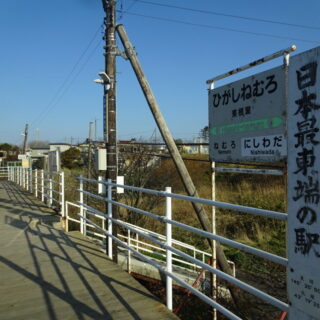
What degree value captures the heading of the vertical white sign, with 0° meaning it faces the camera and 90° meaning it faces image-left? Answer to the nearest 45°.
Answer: approximately 45°

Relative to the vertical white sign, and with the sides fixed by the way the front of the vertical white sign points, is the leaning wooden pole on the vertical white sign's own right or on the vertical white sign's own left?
on the vertical white sign's own right

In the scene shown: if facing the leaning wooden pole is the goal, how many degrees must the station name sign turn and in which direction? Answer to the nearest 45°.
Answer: approximately 90° to its right

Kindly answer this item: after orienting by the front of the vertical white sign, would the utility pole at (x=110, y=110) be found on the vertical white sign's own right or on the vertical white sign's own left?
on the vertical white sign's own right

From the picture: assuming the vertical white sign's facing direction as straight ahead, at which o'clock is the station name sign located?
The station name sign is roughly at 4 o'clock from the vertical white sign.

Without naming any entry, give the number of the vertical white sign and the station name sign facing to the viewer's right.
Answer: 0

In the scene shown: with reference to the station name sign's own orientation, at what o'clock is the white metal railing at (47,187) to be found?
The white metal railing is roughly at 3 o'clock from the station name sign.

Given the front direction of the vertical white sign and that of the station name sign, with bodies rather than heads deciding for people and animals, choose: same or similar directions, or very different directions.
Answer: same or similar directions

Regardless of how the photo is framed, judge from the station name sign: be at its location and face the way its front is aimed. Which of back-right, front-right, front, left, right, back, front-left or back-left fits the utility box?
right

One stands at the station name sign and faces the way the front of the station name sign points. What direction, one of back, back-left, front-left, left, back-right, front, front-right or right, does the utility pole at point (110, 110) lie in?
right

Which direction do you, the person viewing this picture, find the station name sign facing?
facing the viewer and to the left of the viewer

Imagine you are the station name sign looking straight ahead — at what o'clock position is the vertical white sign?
The vertical white sign is roughly at 10 o'clock from the station name sign.
